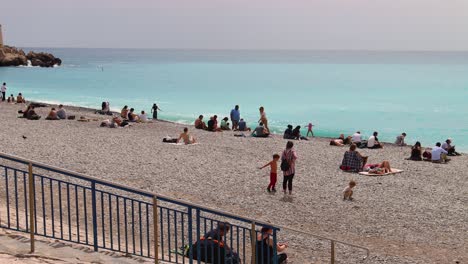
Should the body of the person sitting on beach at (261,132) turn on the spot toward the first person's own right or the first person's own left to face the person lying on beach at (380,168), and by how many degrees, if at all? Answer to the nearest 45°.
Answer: approximately 135° to the first person's own right

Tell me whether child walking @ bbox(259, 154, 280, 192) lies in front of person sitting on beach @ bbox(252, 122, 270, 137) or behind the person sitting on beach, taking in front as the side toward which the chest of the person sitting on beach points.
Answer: behind

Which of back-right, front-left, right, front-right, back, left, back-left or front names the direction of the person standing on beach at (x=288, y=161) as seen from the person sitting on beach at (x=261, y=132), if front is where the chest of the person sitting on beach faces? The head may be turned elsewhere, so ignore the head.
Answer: back

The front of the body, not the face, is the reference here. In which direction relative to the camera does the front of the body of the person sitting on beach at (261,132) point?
away from the camera

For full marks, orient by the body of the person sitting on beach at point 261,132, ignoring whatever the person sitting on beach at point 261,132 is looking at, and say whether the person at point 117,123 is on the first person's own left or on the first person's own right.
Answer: on the first person's own left

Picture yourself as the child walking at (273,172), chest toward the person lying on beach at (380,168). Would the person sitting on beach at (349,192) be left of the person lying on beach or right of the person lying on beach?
right

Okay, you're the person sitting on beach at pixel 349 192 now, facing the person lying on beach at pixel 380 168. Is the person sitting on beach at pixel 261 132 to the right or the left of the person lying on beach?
left

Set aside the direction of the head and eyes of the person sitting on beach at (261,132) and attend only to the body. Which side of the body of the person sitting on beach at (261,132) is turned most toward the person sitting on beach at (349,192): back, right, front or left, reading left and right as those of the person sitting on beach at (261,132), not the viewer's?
back
